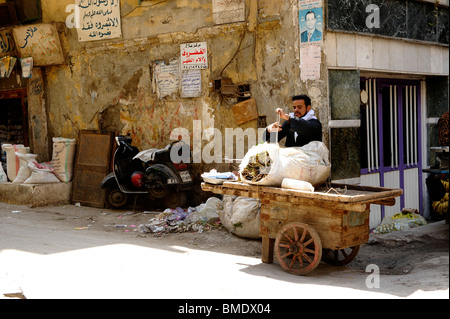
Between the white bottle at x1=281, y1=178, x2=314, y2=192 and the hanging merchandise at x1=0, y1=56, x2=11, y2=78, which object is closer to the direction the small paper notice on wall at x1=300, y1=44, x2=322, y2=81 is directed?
the white bottle

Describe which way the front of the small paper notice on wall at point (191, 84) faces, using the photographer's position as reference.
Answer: facing the viewer

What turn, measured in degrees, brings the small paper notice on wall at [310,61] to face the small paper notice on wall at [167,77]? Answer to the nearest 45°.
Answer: approximately 135° to its right

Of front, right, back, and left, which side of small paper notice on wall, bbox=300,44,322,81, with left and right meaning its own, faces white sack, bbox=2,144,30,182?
right

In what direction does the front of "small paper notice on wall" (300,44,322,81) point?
toward the camera

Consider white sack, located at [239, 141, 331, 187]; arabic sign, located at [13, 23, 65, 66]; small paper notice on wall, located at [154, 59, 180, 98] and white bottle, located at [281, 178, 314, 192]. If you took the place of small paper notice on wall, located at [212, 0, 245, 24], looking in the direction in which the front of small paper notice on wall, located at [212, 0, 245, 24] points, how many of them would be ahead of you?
2

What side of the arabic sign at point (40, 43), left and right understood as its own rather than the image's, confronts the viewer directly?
front

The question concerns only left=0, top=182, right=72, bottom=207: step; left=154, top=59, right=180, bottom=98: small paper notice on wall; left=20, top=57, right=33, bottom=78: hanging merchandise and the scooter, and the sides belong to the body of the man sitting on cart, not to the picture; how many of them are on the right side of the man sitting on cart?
4

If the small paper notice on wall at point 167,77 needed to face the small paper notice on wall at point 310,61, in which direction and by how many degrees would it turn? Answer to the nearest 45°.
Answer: approximately 45° to its left

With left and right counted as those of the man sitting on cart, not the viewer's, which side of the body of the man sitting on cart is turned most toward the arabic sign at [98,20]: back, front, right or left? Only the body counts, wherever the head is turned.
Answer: right

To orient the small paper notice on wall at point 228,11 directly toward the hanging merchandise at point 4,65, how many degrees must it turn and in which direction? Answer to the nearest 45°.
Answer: approximately 135° to its right
